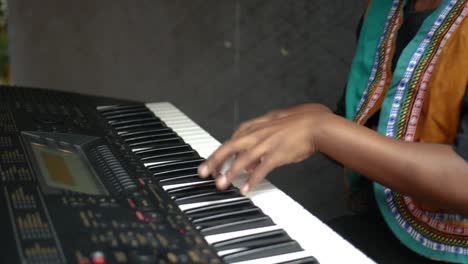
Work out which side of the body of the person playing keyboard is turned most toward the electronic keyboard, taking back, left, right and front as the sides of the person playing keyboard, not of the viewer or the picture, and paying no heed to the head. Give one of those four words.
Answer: front

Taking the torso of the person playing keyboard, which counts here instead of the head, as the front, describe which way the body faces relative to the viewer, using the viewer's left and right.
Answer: facing the viewer and to the left of the viewer
